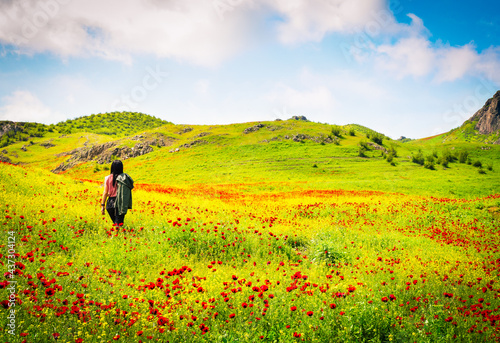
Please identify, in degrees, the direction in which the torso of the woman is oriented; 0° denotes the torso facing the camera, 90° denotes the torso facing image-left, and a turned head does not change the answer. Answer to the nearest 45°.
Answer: approximately 180°
